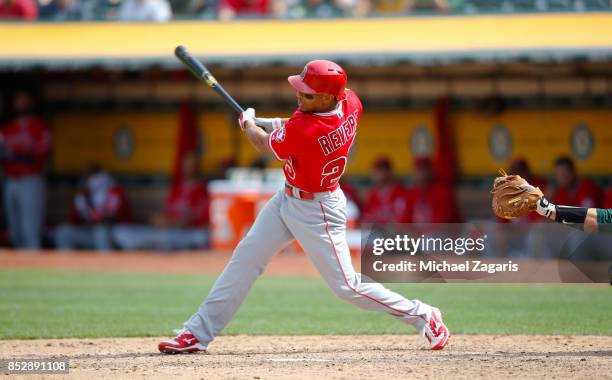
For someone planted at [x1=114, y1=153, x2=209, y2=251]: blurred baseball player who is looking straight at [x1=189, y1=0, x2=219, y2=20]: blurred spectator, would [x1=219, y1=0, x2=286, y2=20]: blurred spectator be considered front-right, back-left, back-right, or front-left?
front-right

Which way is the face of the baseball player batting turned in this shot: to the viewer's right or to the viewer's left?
to the viewer's left

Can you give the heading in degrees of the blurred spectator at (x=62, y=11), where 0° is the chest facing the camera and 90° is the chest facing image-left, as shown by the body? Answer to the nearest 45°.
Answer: approximately 0°

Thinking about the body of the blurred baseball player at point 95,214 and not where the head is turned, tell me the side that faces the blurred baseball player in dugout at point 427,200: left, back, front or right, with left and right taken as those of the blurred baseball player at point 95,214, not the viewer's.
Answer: left

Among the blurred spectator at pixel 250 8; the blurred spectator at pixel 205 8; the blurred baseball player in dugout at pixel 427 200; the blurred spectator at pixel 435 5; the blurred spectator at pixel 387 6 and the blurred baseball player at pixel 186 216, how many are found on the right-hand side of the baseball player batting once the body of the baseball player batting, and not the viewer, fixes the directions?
6

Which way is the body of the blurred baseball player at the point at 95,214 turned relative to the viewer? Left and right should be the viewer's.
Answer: facing the viewer and to the left of the viewer

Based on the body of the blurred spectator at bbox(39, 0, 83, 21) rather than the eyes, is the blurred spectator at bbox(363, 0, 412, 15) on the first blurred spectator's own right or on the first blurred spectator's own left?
on the first blurred spectator's own left

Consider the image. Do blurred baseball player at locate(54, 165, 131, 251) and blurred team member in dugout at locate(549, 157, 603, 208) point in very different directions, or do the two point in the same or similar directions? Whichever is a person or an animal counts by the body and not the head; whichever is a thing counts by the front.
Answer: same or similar directions

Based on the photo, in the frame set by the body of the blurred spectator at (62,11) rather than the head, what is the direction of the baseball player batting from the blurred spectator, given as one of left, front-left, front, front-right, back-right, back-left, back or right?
front

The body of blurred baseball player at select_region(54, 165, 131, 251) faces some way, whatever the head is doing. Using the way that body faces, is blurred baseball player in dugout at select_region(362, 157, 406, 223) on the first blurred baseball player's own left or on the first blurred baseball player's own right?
on the first blurred baseball player's own left

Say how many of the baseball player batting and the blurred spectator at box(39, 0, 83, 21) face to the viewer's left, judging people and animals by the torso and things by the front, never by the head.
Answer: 1

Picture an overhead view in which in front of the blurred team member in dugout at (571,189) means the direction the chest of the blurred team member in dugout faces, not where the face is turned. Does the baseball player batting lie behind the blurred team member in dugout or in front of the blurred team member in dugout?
in front

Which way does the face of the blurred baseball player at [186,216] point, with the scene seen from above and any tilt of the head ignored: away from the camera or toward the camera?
toward the camera

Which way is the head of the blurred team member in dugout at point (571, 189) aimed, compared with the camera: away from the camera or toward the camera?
toward the camera
